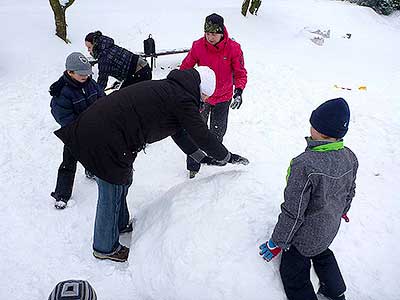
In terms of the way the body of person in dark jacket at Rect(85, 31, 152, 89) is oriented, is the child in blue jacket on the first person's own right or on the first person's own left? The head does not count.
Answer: on the first person's own left

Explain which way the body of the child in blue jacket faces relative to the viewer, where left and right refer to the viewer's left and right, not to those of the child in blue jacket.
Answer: facing the viewer and to the right of the viewer

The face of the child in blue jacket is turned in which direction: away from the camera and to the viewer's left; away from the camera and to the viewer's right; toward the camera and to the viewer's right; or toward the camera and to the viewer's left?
toward the camera and to the viewer's right

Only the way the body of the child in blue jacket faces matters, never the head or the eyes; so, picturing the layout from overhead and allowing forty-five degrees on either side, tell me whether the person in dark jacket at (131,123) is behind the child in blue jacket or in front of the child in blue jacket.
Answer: in front

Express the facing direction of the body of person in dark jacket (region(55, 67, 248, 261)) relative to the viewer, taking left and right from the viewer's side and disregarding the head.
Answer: facing to the right of the viewer

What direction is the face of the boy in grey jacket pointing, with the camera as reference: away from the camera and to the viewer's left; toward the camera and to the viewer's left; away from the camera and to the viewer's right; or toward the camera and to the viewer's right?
away from the camera and to the viewer's left

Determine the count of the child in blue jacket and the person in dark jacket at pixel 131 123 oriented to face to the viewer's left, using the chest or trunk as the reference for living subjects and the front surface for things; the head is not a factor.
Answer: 0

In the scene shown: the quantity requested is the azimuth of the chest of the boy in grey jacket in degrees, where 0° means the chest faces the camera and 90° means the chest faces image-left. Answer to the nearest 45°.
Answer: approximately 135°

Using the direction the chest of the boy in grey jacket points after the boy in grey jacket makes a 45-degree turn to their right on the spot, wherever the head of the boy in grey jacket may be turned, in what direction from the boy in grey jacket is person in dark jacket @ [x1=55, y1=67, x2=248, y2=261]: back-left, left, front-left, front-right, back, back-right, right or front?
left

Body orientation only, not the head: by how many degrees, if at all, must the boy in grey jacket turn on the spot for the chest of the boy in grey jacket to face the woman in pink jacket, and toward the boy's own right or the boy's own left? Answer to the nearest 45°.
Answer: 0° — they already face them
